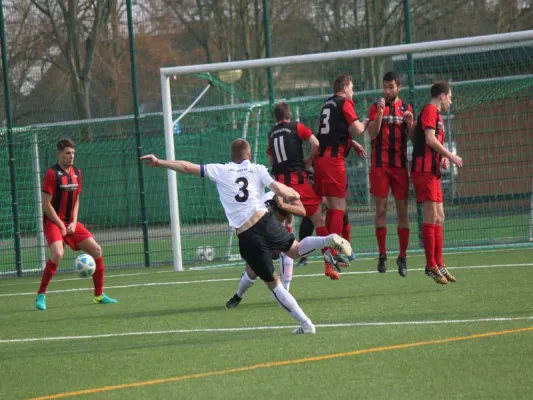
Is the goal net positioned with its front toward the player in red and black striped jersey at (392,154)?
yes

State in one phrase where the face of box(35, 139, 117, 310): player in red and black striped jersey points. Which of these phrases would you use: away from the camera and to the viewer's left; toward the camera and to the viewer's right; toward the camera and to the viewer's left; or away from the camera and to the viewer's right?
toward the camera and to the viewer's right

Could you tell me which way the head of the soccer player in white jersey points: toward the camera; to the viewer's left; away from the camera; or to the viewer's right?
away from the camera

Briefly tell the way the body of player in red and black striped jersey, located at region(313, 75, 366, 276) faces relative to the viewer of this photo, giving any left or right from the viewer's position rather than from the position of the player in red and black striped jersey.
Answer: facing away from the viewer and to the right of the viewer

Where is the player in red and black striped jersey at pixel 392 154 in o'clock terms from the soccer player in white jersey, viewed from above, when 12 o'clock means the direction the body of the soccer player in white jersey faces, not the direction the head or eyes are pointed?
The player in red and black striped jersey is roughly at 1 o'clock from the soccer player in white jersey.

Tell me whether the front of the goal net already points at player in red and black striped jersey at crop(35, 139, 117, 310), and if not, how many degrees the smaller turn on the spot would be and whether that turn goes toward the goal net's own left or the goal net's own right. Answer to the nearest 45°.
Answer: approximately 45° to the goal net's own right

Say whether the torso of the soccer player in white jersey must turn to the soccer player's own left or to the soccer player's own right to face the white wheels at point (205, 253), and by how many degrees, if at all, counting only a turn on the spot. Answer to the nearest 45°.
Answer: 0° — they already face it

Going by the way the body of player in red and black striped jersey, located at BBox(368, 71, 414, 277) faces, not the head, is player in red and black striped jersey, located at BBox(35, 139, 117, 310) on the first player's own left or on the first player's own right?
on the first player's own right
